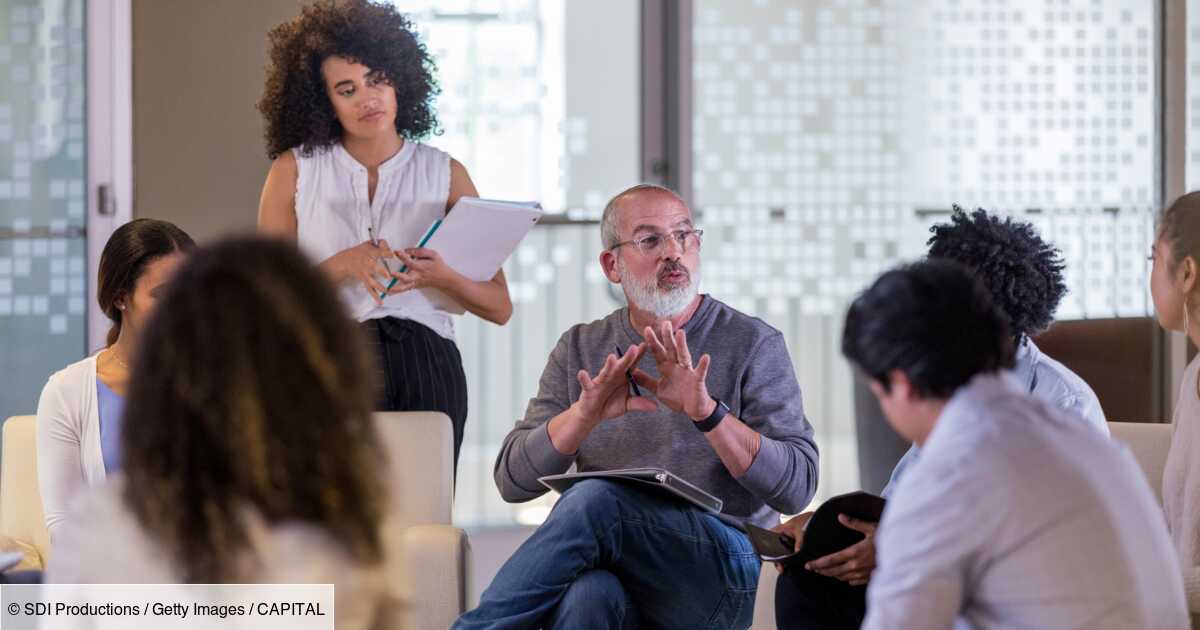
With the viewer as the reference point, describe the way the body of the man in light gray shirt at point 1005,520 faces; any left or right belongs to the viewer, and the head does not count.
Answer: facing away from the viewer and to the left of the viewer

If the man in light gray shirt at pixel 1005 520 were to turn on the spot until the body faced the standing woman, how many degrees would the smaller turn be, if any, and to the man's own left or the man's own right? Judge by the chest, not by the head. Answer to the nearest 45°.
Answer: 0° — they already face them

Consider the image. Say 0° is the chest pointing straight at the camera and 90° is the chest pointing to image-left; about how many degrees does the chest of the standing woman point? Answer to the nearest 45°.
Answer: approximately 0°

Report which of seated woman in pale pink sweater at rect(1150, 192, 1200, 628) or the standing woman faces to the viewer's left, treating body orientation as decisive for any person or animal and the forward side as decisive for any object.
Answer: the seated woman in pale pink sweater

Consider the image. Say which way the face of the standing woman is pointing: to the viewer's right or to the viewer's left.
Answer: to the viewer's right

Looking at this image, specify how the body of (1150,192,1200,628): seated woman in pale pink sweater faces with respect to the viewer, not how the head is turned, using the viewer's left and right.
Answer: facing to the left of the viewer

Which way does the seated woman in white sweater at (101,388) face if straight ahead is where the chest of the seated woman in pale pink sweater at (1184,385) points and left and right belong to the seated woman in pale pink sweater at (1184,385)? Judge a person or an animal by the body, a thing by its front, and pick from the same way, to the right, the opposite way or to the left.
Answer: the opposite way

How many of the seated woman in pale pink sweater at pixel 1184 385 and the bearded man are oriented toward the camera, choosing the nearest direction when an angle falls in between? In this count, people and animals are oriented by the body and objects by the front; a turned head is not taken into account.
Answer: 1

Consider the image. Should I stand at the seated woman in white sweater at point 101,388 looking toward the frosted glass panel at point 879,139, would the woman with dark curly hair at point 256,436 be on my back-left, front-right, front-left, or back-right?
back-right

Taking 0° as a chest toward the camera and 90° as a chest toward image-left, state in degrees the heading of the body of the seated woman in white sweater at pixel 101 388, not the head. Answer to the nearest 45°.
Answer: approximately 315°

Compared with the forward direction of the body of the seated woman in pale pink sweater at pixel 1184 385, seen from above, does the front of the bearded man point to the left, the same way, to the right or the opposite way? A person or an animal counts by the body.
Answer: to the left
